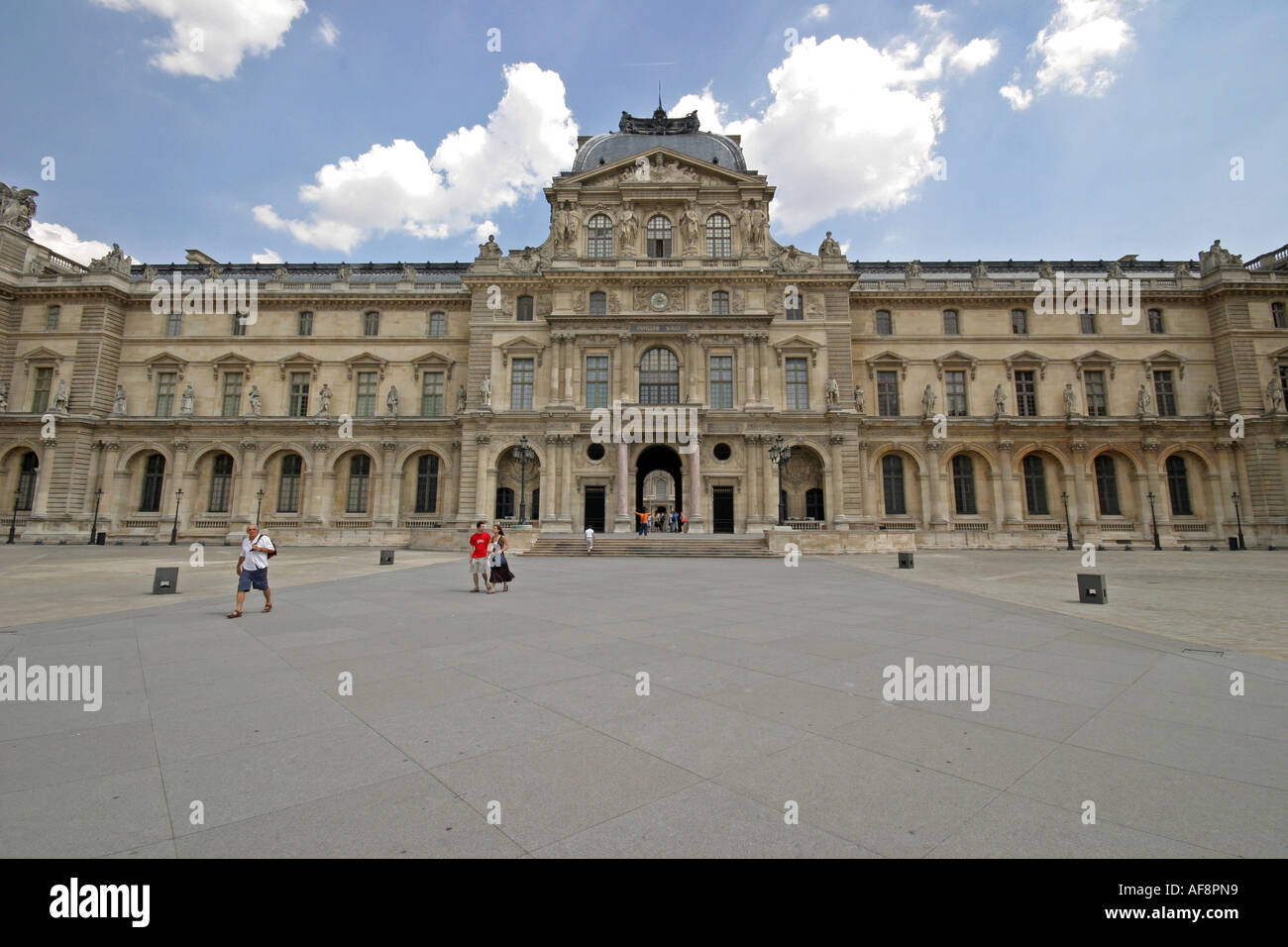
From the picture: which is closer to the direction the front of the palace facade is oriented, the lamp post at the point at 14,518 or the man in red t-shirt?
the man in red t-shirt

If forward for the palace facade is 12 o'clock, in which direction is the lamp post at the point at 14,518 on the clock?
The lamp post is roughly at 3 o'clock from the palace facade.

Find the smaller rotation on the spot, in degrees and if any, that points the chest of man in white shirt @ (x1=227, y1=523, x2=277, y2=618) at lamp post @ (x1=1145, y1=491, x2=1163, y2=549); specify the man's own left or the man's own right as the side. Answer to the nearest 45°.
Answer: approximately 135° to the man's own left

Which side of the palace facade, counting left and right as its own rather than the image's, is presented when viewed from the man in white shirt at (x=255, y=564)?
front

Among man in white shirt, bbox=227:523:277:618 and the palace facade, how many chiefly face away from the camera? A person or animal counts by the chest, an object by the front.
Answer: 0

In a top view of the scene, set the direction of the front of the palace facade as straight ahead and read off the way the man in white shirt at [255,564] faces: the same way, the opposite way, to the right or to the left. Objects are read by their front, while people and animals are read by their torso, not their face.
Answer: the same way

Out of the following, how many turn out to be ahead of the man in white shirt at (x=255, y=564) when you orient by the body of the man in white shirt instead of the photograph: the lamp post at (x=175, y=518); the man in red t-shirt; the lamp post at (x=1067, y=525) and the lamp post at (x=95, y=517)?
0

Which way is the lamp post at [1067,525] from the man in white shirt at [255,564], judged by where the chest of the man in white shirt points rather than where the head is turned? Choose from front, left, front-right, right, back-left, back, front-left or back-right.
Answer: back-left

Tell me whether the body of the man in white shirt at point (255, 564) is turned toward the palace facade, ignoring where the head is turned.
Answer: no

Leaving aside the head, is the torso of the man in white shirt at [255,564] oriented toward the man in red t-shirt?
no

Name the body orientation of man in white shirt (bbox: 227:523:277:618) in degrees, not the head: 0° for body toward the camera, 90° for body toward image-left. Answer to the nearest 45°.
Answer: approximately 45°

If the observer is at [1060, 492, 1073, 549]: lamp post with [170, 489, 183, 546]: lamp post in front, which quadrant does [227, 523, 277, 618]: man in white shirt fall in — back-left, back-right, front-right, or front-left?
front-left

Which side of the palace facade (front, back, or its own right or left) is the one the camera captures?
front

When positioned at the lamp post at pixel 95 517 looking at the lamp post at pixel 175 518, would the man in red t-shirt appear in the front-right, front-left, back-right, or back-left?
front-right

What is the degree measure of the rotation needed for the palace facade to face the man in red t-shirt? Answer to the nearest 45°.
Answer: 0° — it already faces them

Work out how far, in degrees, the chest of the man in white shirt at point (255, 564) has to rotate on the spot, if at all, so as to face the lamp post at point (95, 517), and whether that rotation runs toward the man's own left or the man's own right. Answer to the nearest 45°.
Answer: approximately 135° to the man's own right

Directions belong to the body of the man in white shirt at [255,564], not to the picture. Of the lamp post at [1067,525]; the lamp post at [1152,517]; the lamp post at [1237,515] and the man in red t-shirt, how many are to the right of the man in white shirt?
0
